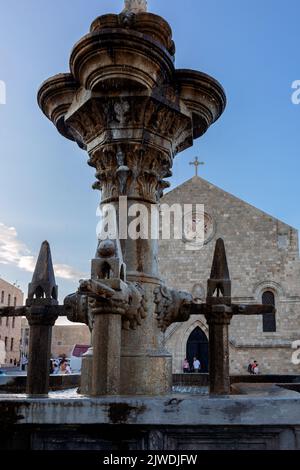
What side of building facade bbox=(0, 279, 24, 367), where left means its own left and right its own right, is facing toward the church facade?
front

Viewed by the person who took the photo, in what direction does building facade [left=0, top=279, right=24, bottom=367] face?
facing the viewer and to the right of the viewer

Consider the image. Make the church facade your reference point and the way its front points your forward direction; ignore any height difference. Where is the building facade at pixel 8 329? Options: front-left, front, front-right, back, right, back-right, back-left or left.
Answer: back-right

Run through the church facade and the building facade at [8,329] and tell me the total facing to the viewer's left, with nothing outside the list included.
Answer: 0

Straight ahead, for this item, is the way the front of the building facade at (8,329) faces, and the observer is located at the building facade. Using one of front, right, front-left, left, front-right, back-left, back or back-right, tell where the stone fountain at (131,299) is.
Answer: front-right

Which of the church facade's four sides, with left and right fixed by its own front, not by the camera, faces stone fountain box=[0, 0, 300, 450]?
front

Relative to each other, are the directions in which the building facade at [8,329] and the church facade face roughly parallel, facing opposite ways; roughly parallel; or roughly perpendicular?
roughly perpendicular

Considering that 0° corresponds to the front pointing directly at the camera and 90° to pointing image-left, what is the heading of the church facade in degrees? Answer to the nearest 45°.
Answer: approximately 0°
